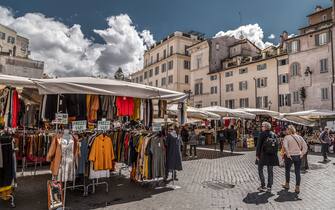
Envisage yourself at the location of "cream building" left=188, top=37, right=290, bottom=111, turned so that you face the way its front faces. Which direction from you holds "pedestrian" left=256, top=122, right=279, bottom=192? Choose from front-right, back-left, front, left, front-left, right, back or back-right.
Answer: front-left

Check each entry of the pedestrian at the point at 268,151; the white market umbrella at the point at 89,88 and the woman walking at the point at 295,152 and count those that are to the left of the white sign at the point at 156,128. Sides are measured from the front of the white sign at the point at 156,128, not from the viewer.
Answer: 2

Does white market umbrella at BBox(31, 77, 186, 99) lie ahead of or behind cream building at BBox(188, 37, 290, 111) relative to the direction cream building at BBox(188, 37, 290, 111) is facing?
ahead

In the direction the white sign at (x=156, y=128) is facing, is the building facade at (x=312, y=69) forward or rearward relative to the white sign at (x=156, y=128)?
rearward

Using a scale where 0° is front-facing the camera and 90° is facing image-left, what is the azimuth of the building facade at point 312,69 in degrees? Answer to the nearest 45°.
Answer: approximately 45°

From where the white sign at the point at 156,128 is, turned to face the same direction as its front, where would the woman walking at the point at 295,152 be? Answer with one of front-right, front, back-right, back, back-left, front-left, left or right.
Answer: left

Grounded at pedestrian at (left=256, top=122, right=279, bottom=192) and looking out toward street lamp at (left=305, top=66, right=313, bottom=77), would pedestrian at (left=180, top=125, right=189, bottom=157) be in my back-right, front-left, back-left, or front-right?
front-left

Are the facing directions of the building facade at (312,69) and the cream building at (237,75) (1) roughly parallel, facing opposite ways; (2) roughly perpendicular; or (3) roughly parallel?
roughly parallel

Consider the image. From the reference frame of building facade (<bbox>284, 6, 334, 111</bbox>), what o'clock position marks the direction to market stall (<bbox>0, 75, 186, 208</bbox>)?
The market stall is roughly at 11 o'clock from the building facade.

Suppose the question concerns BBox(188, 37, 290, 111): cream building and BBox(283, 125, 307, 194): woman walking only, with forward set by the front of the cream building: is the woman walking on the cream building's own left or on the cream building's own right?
on the cream building's own left

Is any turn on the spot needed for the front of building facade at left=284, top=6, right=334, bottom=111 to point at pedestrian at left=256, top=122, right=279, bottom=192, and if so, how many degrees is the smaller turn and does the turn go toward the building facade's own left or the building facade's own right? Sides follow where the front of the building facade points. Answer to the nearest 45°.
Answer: approximately 45° to the building facade's own left

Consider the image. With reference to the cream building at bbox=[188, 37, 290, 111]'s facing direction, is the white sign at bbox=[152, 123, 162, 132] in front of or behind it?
in front

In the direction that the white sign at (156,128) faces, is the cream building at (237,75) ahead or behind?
behind

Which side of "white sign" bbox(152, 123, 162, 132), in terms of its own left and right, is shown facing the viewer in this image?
front

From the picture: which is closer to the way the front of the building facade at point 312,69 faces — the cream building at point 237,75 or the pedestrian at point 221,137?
the pedestrian

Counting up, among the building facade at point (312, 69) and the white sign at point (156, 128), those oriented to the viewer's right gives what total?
0
